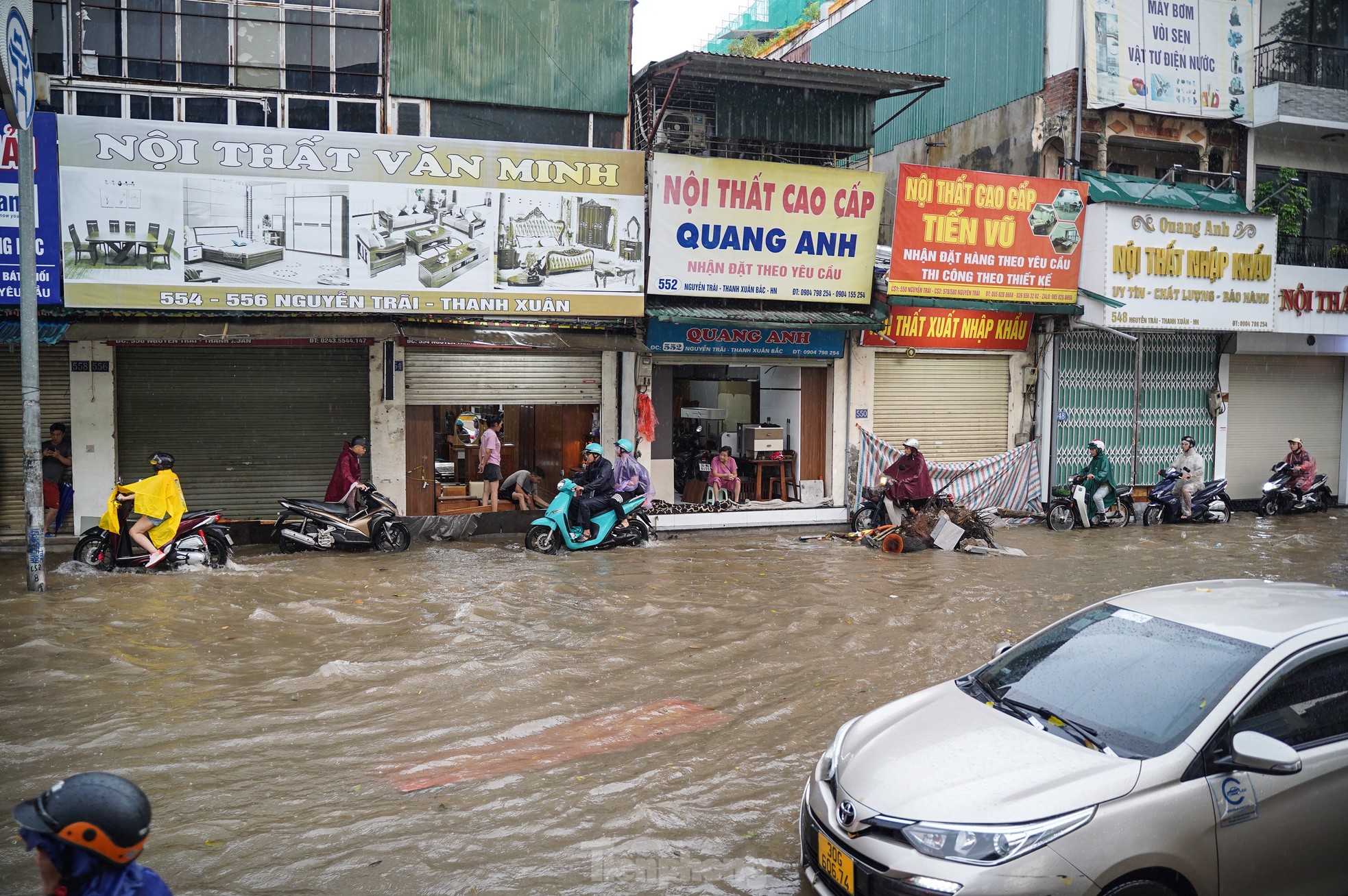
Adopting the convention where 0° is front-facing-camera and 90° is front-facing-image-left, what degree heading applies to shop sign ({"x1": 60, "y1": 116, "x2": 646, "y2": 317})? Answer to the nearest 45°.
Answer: approximately 0°

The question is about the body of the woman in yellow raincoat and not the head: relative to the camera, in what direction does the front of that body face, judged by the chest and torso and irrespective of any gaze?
to the viewer's left

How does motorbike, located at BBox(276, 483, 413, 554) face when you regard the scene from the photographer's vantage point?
facing to the right of the viewer

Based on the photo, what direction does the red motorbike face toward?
to the viewer's left

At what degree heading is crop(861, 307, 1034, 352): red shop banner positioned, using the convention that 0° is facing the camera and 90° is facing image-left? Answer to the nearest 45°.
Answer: approximately 0°

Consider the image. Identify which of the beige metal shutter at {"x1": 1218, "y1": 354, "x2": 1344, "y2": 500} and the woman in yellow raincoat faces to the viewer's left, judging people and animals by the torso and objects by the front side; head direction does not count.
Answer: the woman in yellow raincoat

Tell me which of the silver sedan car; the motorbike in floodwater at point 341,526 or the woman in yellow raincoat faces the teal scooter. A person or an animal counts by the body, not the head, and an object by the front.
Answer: the motorbike in floodwater

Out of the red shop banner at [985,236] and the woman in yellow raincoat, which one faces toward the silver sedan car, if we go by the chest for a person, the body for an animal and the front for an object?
the red shop banner

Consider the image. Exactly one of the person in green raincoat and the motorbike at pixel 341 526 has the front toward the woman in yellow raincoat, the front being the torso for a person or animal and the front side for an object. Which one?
the person in green raincoat
